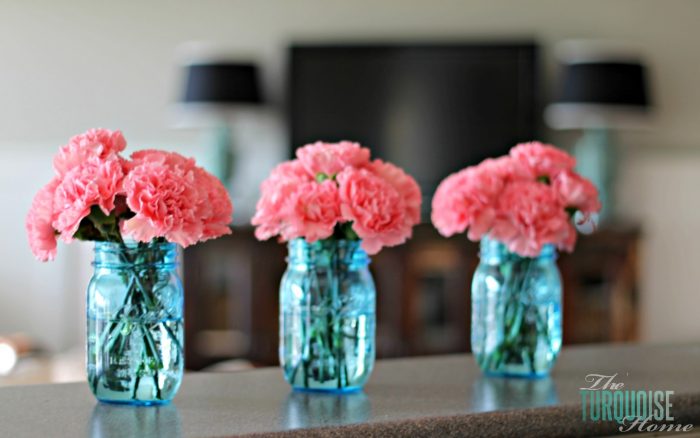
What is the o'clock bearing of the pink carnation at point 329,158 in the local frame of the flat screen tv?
The pink carnation is roughly at 12 o'clock from the flat screen tv.

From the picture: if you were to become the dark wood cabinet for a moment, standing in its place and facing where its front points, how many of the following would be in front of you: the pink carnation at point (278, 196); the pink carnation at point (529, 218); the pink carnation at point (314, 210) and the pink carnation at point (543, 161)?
4

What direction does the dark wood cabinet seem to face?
toward the camera

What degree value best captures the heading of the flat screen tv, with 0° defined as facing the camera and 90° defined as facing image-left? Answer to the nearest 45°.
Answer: approximately 0°

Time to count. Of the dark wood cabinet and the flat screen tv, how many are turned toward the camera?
2

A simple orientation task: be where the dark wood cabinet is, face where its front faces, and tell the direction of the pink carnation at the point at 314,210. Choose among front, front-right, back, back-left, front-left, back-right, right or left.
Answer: front

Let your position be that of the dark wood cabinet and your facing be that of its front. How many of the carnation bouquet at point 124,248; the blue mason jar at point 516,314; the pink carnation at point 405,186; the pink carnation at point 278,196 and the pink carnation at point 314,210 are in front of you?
5

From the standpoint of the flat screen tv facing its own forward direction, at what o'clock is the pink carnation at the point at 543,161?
The pink carnation is roughly at 12 o'clock from the flat screen tv.

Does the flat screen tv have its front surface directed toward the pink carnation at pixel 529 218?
yes

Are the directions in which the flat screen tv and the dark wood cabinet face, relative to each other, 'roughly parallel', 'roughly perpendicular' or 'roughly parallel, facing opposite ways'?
roughly parallel

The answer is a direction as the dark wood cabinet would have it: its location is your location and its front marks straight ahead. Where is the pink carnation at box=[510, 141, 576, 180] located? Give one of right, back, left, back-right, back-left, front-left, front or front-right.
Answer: front

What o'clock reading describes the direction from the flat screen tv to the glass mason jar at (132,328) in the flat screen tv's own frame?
The glass mason jar is roughly at 12 o'clock from the flat screen tv.

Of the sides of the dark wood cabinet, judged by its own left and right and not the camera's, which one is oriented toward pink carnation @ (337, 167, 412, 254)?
front

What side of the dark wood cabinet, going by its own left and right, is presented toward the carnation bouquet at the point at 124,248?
front

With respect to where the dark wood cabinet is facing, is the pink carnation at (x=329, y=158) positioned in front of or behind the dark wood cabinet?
in front

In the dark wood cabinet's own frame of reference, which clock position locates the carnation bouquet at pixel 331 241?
The carnation bouquet is roughly at 12 o'clock from the dark wood cabinet.

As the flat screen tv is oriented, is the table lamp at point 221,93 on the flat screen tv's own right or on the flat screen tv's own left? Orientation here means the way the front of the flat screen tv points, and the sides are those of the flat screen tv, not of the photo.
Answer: on the flat screen tv's own right

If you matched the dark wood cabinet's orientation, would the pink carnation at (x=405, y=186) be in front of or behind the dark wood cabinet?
in front

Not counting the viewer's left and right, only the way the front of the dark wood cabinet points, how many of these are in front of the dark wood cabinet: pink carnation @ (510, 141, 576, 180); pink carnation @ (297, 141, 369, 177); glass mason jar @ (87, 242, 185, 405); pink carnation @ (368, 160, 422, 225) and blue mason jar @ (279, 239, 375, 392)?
5

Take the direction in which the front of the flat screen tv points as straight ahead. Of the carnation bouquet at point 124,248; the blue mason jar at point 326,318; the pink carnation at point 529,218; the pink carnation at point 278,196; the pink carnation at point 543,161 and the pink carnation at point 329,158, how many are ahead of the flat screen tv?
6
